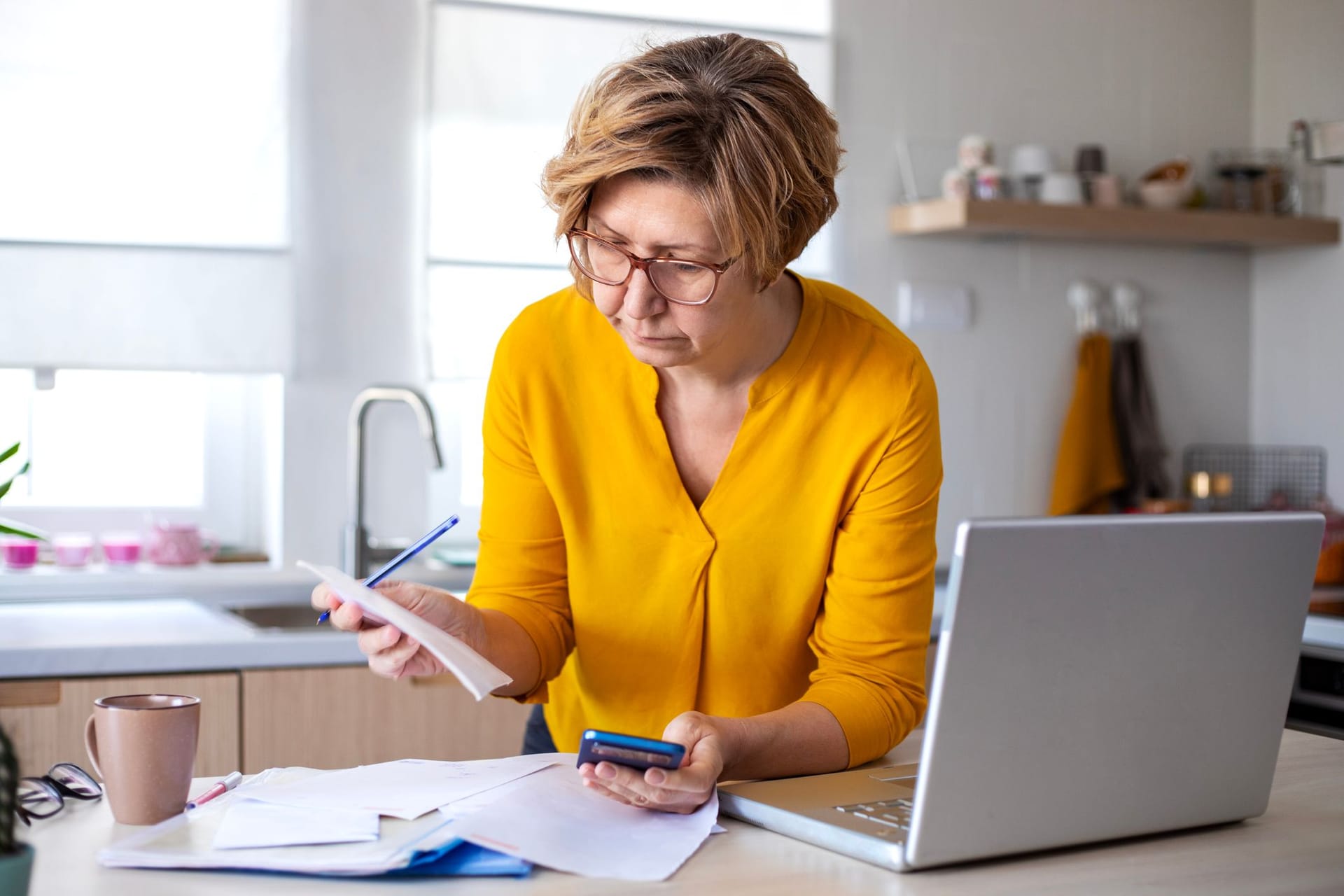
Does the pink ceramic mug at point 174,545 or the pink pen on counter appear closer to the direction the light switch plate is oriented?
the pink pen on counter

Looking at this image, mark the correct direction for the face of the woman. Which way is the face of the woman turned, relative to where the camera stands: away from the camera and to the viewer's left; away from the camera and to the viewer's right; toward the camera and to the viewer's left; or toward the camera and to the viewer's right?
toward the camera and to the viewer's left

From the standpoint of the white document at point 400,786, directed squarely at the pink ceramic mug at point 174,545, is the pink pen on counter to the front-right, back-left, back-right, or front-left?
front-left

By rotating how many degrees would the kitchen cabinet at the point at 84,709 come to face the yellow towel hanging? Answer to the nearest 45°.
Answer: approximately 90° to its left

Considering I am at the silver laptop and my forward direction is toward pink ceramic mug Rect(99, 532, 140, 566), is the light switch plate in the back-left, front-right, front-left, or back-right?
front-right

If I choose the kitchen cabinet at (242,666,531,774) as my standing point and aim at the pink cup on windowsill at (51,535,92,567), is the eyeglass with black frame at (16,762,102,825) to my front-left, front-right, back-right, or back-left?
back-left

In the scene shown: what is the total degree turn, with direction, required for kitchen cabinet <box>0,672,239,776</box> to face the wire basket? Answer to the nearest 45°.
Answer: approximately 90° to its left

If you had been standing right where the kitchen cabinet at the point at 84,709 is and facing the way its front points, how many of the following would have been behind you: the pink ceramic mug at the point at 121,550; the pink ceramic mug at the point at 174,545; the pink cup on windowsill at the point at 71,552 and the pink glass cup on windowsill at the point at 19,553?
4

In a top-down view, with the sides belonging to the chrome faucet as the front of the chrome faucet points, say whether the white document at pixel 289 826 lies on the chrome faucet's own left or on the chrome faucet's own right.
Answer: on the chrome faucet's own right

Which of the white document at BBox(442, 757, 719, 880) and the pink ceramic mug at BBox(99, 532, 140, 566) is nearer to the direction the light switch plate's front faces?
the white document

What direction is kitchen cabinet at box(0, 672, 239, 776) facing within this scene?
toward the camera

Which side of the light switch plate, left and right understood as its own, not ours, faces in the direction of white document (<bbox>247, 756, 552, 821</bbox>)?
front

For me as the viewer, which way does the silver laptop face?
facing away from the viewer and to the left of the viewer

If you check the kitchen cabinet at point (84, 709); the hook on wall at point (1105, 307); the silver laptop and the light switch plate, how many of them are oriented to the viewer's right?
0
